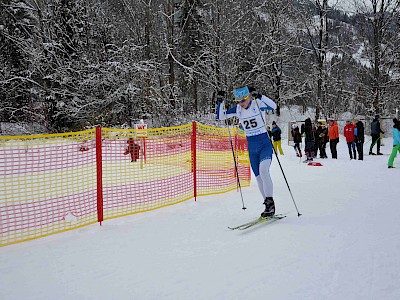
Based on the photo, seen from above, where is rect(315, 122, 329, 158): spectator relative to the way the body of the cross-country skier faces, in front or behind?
behind

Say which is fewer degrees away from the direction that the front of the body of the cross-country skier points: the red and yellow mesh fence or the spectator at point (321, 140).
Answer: the red and yellow mesh fence

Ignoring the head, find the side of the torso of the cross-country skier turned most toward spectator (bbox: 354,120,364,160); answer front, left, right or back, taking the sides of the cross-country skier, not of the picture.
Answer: back

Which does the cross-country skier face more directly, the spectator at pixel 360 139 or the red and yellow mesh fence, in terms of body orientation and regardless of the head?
the red and yellow mesh fence

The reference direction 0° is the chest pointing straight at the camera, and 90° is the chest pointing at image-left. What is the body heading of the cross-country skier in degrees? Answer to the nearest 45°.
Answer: approximately 45°

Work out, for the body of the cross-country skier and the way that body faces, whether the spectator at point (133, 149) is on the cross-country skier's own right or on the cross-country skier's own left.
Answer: on the cross-country skier's own right
